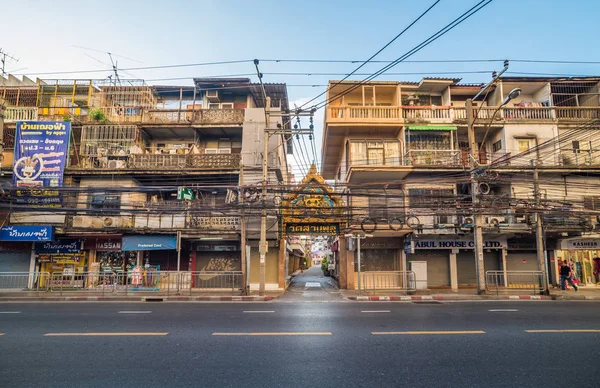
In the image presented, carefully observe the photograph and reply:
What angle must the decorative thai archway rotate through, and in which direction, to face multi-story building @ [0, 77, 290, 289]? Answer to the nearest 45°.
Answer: approximately 90° to its right

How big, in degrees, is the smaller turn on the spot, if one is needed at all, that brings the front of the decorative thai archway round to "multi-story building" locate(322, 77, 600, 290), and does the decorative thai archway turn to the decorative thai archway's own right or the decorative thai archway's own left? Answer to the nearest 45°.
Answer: approximately 90° to the decorative thai archway's own left

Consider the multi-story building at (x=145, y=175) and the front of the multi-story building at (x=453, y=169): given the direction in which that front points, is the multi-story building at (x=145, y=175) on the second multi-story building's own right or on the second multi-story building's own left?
on the second multi-story building's own right

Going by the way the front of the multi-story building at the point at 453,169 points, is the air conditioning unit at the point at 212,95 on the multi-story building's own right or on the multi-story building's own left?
on the multi-story building's own right

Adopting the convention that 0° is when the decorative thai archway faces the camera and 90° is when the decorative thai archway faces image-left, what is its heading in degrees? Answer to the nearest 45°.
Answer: approximately 0°

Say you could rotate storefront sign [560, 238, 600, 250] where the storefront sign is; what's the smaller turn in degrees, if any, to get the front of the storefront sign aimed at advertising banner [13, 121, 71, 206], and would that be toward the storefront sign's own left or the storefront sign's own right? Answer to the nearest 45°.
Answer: approximately 45° to the storefront sign's own right

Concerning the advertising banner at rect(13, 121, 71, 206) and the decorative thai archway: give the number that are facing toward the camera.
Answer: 2

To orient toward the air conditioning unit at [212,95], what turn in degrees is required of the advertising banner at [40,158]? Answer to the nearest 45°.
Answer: approximately 90° to its left

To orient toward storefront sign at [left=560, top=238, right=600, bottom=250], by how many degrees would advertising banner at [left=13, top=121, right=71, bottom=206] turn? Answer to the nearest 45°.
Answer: approximately 45° to its left
